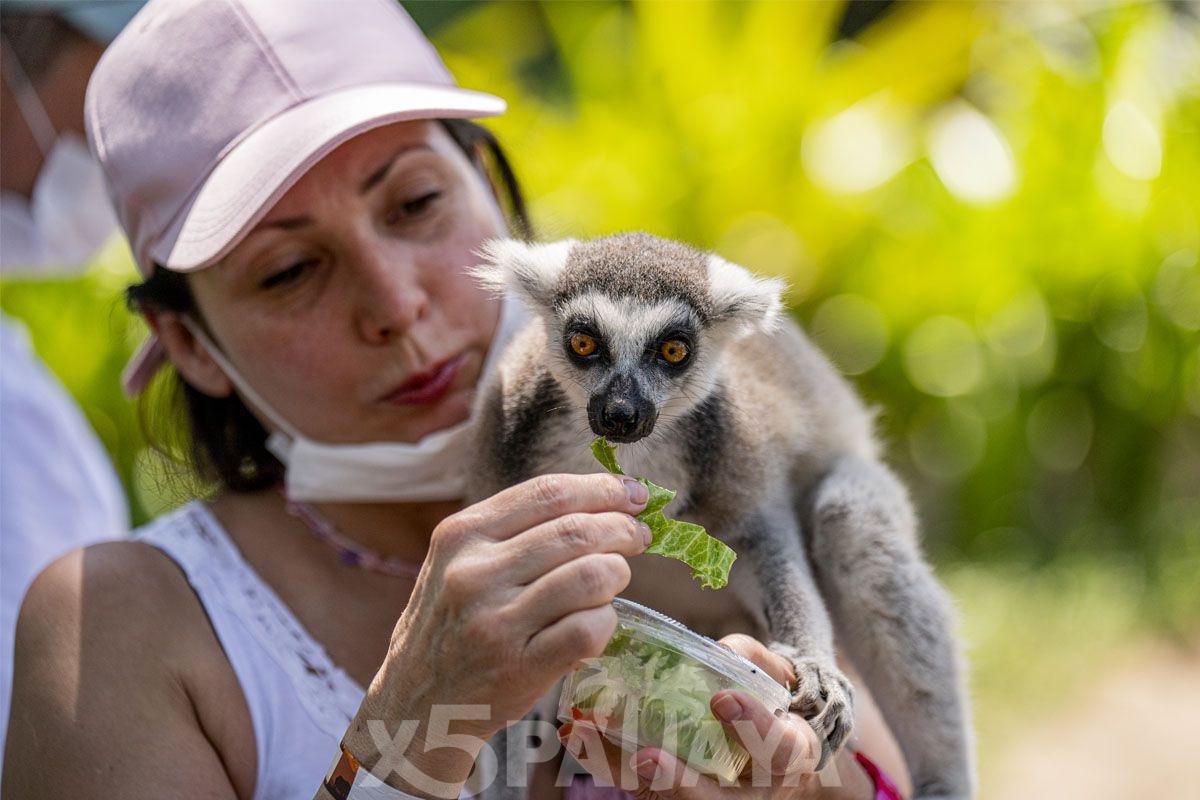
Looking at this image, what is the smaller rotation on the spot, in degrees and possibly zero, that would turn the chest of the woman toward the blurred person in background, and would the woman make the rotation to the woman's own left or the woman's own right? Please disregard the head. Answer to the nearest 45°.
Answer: approximately 180°

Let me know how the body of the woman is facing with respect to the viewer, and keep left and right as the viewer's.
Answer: facing the viewer and to the right of the viewer

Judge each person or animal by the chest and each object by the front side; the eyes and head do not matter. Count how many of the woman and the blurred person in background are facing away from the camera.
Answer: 0

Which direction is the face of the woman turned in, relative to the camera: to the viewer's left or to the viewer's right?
to the viewer's right
